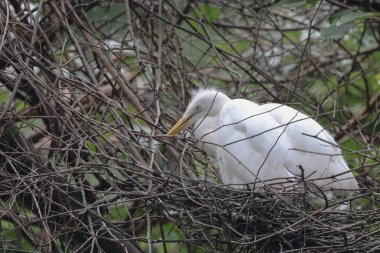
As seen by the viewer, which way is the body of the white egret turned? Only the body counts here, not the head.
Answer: to the viewer's left
